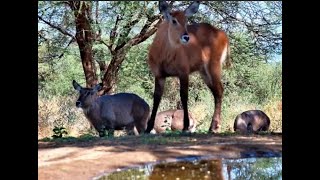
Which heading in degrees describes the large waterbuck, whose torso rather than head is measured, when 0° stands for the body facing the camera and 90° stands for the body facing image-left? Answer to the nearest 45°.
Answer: approximately 45°

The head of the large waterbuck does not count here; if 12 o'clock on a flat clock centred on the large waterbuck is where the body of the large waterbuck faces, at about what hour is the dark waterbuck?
The dark waterbuck is roughly at 2 o'clock from the large waterbuck.

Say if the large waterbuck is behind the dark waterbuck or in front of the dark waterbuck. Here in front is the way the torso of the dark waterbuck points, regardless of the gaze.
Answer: behind

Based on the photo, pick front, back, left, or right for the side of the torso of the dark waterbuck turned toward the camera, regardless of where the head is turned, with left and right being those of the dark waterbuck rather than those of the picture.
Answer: left
